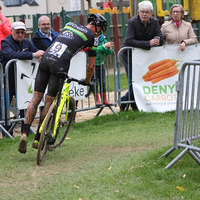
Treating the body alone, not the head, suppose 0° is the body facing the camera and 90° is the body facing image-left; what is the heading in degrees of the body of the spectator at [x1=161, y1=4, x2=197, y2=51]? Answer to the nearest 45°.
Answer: approximately 0°

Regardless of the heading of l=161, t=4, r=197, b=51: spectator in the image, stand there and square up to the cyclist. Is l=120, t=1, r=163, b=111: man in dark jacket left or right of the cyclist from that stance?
right

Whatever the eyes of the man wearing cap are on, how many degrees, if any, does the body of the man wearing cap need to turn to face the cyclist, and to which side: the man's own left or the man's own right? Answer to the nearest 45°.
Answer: approximately 45° to the man's own right

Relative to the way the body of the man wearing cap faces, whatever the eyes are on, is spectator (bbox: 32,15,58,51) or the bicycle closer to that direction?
the bicycle

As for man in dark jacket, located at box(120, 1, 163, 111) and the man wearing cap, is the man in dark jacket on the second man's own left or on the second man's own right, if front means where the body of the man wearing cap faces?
on the second man's own left

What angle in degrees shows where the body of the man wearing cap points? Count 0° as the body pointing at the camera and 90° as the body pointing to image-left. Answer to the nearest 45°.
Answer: approximately 315°

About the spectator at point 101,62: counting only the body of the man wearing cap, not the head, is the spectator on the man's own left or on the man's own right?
on the man's own left
